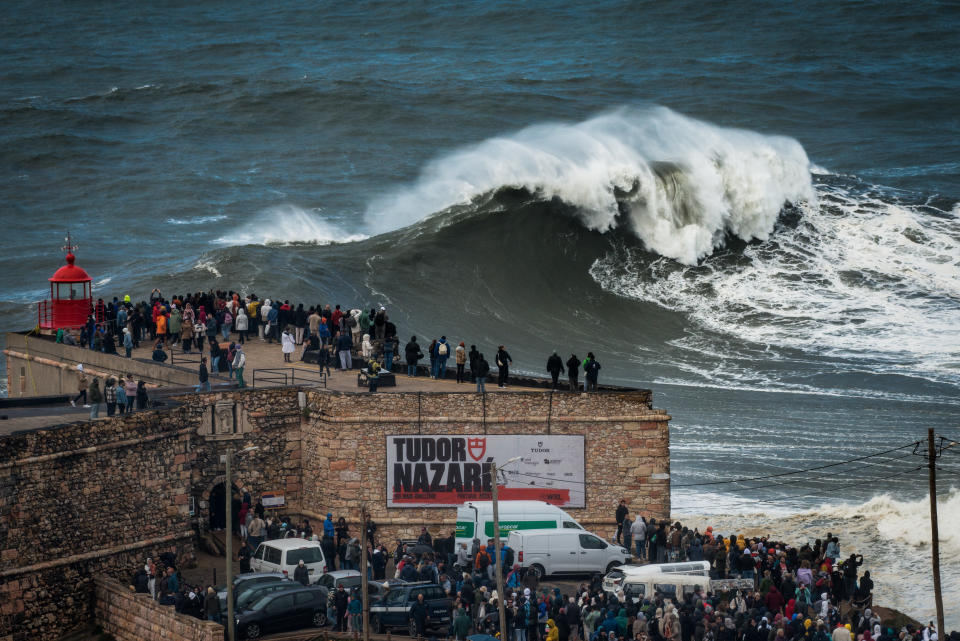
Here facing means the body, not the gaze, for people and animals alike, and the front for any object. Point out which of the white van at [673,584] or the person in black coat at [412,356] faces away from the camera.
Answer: the person in black coat

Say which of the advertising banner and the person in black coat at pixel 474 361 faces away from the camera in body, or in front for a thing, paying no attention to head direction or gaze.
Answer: the person in black coat

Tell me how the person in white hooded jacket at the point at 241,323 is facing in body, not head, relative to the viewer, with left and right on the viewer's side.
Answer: facing away from the viewer

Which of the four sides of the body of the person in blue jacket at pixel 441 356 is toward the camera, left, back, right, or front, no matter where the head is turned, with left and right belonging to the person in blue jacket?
back

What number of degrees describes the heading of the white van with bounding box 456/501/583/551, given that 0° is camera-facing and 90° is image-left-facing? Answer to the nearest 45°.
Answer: approximately 225°

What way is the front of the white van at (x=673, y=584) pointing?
to the viewer's left

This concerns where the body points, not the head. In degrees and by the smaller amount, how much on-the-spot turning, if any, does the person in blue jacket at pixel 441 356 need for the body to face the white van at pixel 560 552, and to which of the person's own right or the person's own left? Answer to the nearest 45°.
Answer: approximately 135° to the person's own right

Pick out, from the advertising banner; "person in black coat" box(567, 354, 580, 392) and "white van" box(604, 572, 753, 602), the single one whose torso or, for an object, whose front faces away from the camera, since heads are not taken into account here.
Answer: the person in black coat

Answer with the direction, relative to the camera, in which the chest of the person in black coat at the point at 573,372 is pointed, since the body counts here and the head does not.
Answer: away from the camera

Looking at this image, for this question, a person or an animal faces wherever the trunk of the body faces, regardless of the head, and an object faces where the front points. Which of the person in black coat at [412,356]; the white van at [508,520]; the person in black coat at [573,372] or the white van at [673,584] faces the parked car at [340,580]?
the white van at [673,584]

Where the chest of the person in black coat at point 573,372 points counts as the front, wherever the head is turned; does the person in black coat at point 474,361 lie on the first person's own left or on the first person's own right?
on the first person's own left

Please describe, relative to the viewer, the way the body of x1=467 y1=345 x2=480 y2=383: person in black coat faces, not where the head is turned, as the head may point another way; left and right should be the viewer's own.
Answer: facing away from the viewer

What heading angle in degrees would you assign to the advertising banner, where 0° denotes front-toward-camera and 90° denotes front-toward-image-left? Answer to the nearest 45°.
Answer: approximately 0°

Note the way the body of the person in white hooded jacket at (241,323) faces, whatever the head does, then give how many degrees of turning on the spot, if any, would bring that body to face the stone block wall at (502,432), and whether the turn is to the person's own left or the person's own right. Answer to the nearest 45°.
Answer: approximately 135° to the person's own right

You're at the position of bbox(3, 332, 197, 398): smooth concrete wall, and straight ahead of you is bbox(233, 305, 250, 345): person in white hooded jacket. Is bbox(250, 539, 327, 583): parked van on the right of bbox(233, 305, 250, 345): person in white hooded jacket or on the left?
right

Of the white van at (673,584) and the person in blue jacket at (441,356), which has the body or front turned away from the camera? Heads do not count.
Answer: the person in blue jacket
